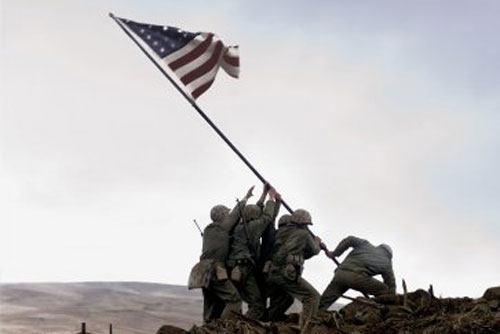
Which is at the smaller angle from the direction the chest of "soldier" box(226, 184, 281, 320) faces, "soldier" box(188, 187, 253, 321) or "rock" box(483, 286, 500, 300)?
the rock

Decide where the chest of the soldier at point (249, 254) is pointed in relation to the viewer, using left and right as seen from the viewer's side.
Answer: facing away from the viewer and to the right of the viewer

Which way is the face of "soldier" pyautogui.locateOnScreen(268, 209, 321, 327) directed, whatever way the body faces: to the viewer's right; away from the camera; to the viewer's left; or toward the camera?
to the viewer's right

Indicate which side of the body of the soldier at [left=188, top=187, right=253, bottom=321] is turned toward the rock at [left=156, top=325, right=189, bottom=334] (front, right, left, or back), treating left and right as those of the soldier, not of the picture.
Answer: back

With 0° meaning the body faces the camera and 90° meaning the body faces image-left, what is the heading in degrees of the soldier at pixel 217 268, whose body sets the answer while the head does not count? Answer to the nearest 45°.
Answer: approximately 225°

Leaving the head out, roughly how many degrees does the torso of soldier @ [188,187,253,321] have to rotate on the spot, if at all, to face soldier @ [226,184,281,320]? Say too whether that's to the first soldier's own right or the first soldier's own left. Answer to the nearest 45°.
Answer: approximately 45° to the first soldier's own right

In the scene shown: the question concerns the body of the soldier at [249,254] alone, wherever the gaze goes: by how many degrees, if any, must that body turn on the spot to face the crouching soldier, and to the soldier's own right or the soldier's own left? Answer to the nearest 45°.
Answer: approximately 45° to the soldier's own right

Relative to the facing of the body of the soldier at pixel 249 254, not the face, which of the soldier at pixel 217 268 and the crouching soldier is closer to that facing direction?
the crouching soldier

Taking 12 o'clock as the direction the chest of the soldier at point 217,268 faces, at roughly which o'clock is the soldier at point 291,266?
the soldier at point 291,266 is roughly at 2 o'clock from the soldier at point 217,268.
